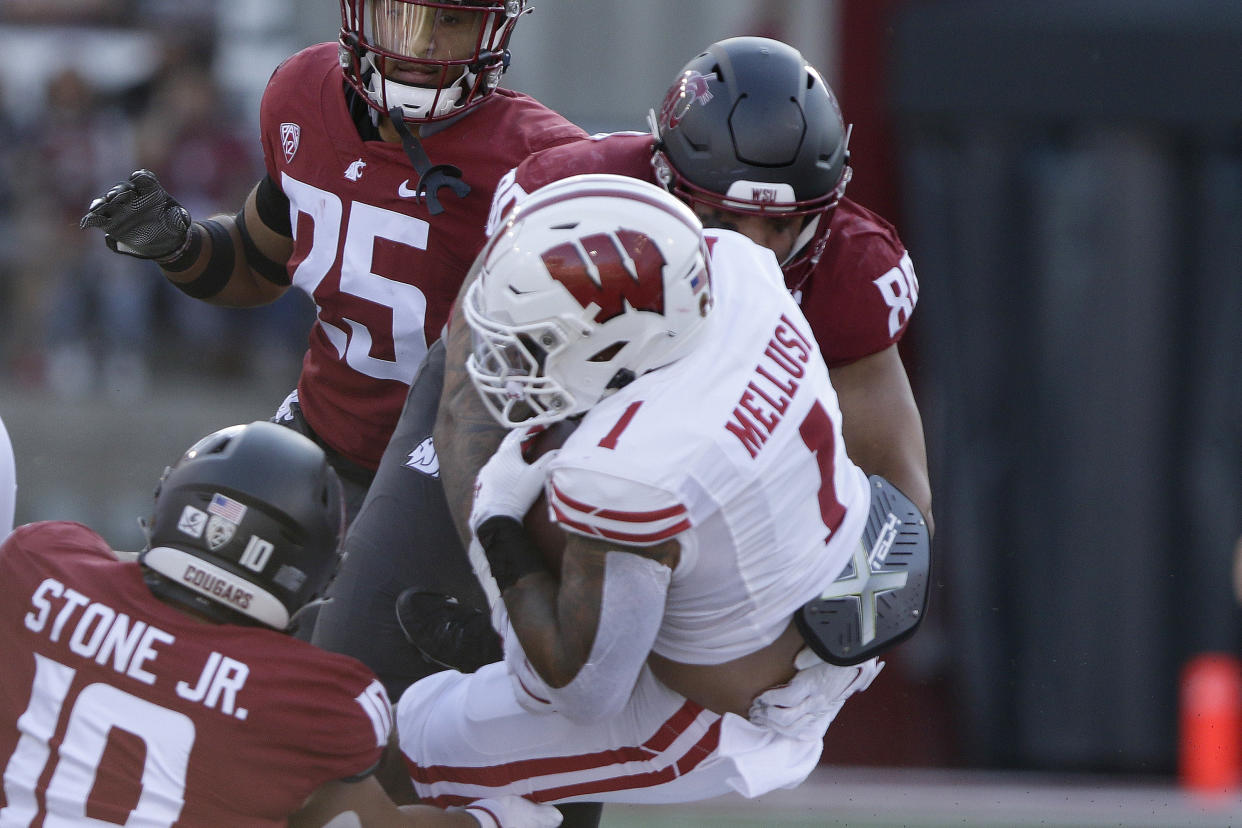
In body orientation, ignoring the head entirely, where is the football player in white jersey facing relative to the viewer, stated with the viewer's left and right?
facing to the left of the viewer
